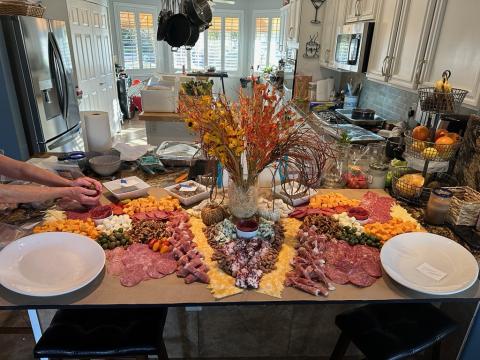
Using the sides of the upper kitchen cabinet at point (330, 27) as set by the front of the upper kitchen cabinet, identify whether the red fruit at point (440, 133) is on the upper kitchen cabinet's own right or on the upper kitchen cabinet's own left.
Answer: on the upper kitchen cabinet's own left

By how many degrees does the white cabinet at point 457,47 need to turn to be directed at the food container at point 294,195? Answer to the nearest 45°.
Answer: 0° — it already faces it

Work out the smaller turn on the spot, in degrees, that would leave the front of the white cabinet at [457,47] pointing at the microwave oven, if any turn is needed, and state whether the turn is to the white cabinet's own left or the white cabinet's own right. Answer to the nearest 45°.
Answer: approximately 90° to the white cabinet's own right

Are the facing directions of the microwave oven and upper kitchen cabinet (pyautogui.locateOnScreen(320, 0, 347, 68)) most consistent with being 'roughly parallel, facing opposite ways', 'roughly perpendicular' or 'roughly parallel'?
roughly parallel

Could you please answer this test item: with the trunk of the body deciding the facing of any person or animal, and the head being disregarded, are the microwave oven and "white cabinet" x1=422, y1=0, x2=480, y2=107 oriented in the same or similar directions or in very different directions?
same or similar directions

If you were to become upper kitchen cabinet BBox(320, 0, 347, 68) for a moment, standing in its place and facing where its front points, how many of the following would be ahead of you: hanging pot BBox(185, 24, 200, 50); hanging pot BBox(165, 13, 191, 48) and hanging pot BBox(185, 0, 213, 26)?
3

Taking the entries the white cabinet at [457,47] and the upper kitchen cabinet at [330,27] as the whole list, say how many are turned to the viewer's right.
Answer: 0

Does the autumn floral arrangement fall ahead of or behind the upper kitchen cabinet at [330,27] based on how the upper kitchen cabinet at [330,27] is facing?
ahead

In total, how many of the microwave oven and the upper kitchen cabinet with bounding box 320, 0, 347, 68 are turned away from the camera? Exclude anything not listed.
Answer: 0

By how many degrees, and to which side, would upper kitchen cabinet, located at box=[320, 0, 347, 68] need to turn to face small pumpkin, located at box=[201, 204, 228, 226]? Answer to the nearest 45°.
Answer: approximately 45° to its left

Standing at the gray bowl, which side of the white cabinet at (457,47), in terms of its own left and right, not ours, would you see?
front

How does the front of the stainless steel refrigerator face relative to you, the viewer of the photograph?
facing the viewer and to the right of the viewer

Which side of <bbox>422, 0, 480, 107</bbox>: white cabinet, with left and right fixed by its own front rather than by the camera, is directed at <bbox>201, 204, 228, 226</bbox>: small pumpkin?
front

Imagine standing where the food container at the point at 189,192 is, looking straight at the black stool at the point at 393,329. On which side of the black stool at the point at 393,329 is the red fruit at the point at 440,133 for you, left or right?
left

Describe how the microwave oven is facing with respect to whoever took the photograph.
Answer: facing the viewer and to the left of the viewer

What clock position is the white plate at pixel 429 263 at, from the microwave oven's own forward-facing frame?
The white plate is roughly at 10 o'clock from the microwave oven.

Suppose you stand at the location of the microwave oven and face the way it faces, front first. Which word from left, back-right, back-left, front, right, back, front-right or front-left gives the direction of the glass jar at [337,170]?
front-left

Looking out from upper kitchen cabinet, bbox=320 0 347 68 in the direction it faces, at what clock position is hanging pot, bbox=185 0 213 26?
The hanging pot is roughly at 12 o'clock from the upper kitchen cabinet.

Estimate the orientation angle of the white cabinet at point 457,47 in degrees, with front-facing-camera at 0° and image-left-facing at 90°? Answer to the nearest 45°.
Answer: approximately 45°

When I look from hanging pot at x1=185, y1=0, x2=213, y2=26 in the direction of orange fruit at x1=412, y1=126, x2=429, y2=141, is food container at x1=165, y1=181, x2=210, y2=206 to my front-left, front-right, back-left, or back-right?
front-right
